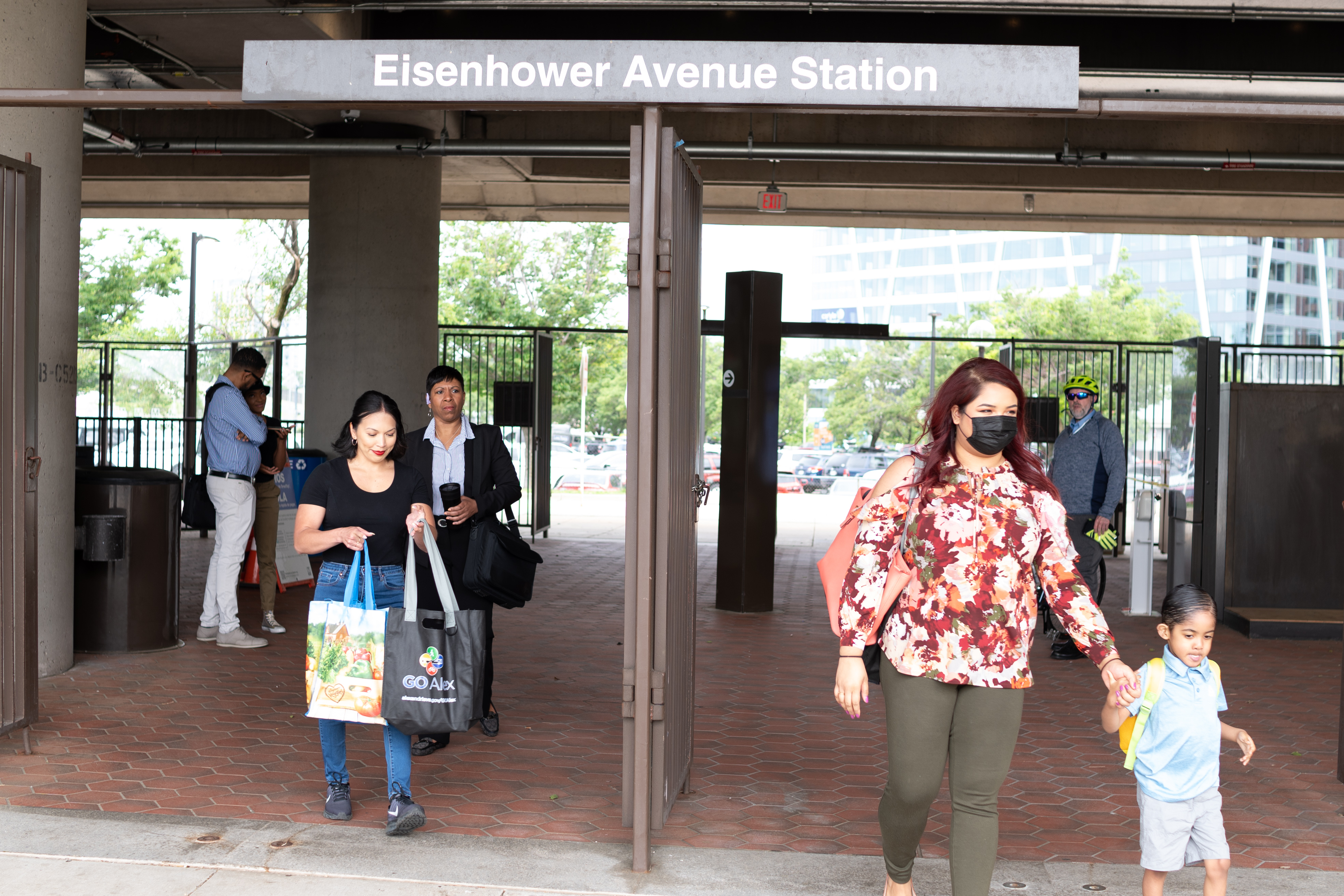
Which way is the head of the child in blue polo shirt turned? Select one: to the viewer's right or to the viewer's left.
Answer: to the viewer's right

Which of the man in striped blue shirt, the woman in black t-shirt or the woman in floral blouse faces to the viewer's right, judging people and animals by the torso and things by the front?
the man in striped blue shirt

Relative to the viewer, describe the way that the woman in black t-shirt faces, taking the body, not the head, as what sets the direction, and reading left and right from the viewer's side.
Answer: facing the viewer

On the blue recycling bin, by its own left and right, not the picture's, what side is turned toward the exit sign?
left

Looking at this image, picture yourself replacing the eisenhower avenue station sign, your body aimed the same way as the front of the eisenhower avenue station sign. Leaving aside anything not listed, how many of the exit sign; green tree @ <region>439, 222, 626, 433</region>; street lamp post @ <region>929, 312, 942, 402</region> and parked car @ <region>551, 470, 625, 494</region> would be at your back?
4

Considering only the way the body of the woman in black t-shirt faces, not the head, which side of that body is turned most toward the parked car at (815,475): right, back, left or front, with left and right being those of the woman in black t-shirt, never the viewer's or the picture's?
back

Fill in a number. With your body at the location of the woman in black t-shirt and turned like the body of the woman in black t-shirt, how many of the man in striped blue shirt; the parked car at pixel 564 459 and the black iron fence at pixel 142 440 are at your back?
3

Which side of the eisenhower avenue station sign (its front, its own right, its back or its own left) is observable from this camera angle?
front

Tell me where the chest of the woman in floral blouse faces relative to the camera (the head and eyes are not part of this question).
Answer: toward the camera

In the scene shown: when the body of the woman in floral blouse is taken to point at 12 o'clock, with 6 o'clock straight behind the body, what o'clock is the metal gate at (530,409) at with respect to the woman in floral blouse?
The metal gate is roughly at 5 o'clock from the woman in floral blouse.

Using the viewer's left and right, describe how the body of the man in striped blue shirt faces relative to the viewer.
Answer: facing to the right of the viewer
